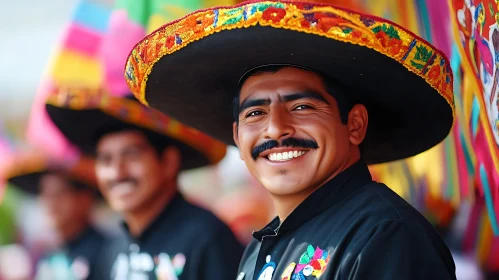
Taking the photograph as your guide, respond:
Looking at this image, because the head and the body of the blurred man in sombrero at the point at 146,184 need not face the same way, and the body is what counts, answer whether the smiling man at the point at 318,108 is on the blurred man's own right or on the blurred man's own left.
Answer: on the blurred man's own left

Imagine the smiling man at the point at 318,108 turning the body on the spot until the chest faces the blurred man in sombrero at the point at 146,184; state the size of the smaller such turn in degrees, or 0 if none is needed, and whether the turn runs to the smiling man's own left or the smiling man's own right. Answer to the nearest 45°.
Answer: approximately 90° to the smiling man's own right

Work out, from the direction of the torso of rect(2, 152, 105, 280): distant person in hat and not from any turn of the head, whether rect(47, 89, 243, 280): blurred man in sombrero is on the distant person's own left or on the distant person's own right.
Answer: on the distant person's own left

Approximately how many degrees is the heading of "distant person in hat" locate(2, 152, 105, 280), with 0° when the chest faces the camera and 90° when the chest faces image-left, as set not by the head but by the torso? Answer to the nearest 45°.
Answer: approximately 45°

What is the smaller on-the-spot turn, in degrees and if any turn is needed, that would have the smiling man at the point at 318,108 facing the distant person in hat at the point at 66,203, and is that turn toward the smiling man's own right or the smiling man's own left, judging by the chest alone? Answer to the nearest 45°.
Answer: approximately 90° to the smiling man's own right

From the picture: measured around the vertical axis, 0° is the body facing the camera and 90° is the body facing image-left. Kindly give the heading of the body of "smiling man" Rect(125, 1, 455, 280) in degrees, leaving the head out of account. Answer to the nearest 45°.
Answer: approximately 45°

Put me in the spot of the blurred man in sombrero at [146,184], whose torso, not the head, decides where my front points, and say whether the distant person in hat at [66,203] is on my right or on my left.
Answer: on my right

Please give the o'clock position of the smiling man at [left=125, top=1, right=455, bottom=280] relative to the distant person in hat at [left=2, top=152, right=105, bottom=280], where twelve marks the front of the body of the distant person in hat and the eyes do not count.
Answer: The smiling man is roughly at 10 o'clock from the distant person in hat.
